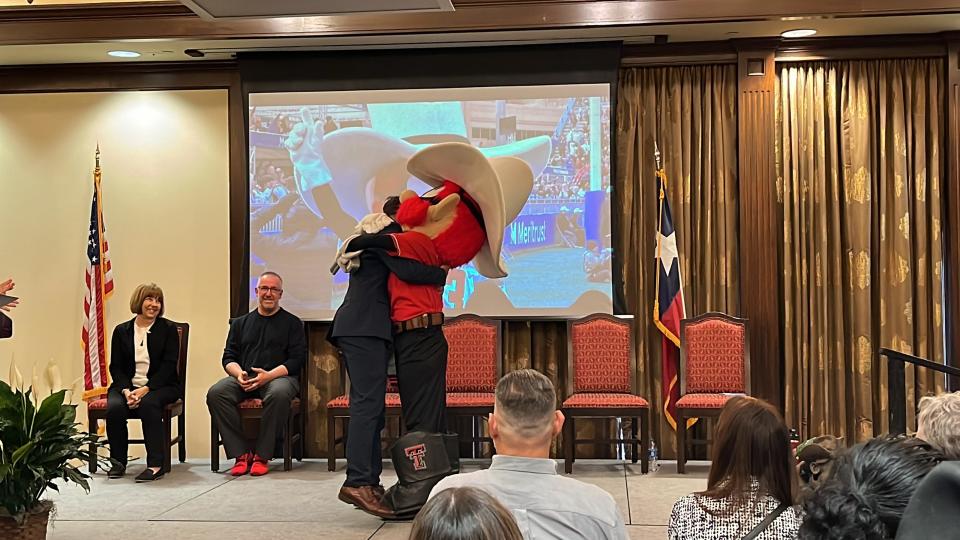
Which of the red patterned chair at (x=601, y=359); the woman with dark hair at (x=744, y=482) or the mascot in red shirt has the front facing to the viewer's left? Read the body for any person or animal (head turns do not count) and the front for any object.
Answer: the mascot in red shirt

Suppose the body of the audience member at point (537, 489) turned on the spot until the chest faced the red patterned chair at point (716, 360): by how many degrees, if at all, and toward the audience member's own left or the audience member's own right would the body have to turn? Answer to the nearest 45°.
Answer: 0° — they already face it

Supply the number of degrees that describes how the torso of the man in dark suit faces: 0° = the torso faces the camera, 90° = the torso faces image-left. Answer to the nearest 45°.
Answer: approximately 270°

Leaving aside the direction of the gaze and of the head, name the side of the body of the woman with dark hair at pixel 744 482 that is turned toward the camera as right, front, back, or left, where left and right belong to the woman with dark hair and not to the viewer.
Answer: back

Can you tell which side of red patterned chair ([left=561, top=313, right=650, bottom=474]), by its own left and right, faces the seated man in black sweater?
right

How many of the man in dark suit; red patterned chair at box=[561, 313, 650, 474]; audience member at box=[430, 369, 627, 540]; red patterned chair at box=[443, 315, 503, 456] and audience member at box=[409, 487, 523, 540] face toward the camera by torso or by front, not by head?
2

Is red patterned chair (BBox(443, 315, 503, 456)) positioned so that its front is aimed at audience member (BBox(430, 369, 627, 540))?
yes

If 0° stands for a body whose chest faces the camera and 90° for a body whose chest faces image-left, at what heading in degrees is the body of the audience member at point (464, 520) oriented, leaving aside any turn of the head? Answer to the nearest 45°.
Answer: approximately 180°
